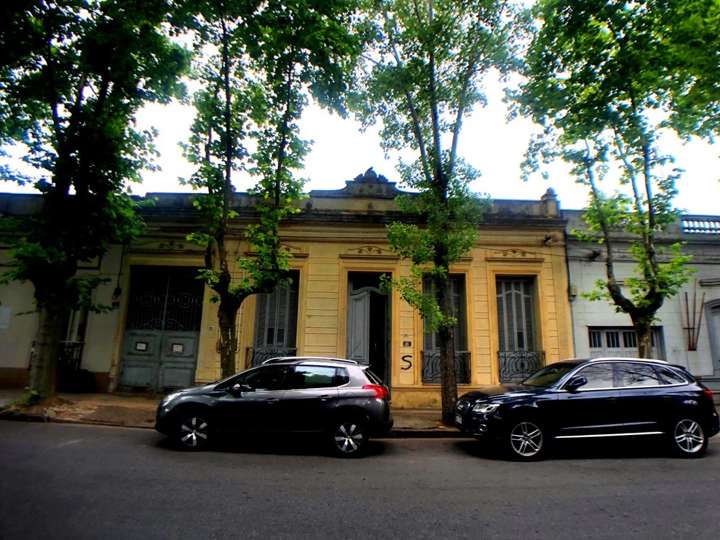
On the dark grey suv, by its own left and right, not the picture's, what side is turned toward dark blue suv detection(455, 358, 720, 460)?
back

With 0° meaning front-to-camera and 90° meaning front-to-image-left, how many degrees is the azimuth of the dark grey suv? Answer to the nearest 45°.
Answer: approximately 90°
